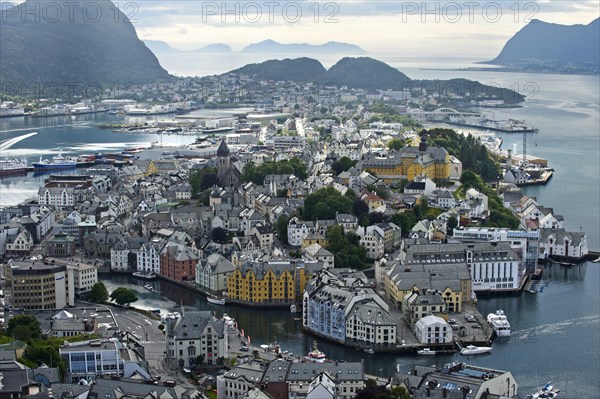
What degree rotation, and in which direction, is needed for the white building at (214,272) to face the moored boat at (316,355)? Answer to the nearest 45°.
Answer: approximately 45° to its left

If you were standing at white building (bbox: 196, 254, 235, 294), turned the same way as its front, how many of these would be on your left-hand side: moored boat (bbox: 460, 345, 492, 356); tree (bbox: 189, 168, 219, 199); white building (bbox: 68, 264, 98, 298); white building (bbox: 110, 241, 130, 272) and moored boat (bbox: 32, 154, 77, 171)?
1

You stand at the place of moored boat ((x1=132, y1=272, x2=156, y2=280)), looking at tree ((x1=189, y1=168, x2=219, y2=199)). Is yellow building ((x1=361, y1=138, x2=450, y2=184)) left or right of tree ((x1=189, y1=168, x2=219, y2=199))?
right

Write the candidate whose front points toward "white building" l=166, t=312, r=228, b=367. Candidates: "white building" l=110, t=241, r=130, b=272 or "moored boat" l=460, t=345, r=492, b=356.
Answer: "white building" l=110, t=241, r=130, b=272

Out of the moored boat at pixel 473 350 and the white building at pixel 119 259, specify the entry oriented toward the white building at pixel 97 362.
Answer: the white building at pixel 119 259

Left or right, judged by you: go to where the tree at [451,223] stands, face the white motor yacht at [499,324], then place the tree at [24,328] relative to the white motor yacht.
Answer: right

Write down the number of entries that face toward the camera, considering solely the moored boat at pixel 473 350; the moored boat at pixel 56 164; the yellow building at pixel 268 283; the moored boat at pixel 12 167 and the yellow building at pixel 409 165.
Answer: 2

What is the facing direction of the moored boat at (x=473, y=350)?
to the viewer's right

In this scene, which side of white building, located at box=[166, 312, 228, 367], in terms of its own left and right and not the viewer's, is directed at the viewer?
front

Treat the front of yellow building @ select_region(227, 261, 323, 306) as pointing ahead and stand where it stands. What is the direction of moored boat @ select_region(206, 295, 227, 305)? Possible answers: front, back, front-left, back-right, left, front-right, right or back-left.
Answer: right

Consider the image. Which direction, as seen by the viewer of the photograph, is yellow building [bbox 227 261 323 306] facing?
facing the viewer

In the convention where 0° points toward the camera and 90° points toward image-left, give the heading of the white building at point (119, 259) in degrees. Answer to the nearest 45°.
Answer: approximately 0°
